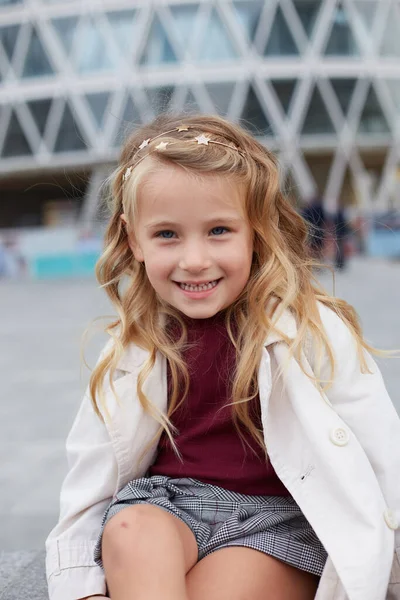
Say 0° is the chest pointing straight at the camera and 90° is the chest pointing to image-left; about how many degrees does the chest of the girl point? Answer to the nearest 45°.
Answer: approximately 0°

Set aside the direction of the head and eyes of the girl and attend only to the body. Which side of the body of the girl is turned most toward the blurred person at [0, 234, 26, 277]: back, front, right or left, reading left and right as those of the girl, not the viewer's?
back

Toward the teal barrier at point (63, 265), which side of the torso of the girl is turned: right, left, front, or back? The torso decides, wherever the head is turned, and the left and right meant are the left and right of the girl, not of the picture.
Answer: back

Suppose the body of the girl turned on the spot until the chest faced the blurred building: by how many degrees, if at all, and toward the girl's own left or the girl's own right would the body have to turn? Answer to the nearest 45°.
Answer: approximately 180°

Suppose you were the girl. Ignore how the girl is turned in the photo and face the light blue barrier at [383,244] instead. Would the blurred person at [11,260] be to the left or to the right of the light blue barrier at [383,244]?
left

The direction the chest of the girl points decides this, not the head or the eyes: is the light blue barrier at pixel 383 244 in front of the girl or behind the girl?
behind
